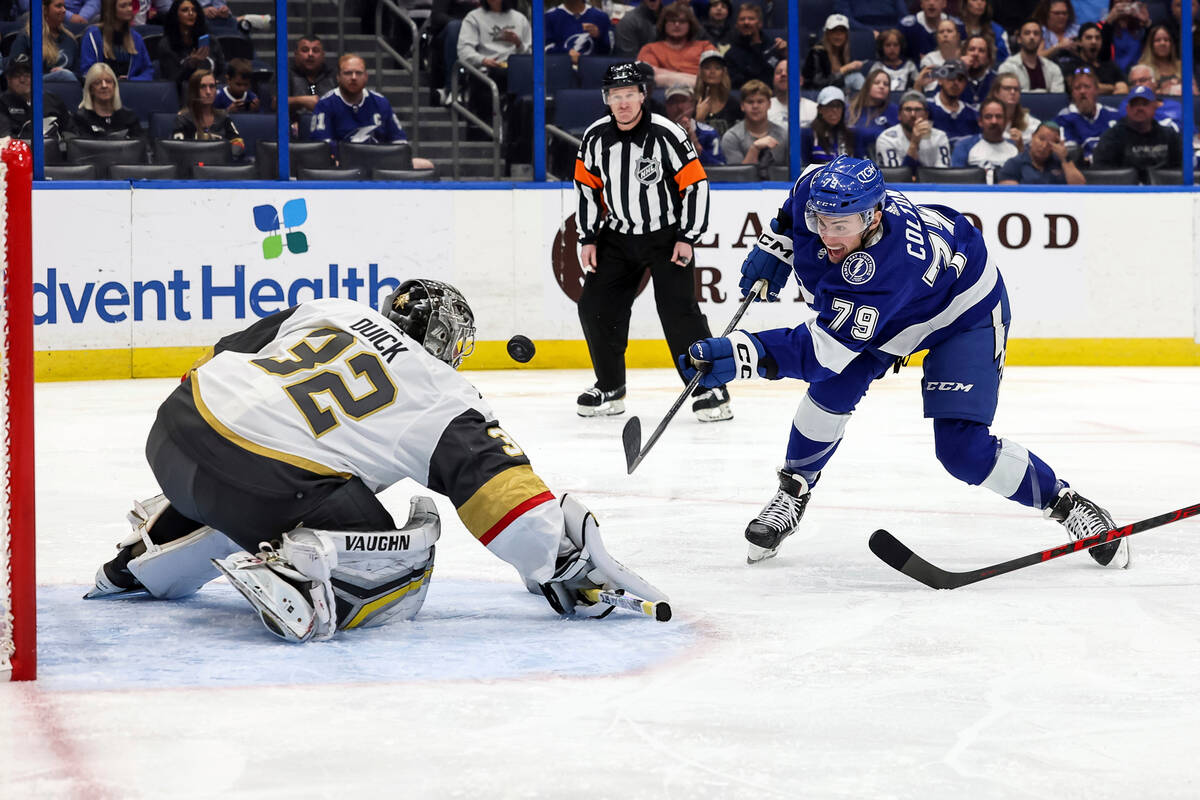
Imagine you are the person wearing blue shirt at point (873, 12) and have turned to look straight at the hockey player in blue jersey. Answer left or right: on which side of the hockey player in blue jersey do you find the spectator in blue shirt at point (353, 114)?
right

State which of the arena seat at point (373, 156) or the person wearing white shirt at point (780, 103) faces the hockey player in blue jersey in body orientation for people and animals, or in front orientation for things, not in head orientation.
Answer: the person wearing white shirt

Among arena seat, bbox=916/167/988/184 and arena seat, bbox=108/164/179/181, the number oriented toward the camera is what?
2

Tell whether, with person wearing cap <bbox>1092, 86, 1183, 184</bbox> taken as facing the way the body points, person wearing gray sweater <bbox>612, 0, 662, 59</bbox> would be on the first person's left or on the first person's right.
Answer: on the first person's right

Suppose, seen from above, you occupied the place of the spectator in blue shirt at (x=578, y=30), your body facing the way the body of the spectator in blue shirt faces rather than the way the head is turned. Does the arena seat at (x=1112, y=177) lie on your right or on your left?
on your left
